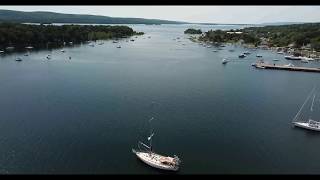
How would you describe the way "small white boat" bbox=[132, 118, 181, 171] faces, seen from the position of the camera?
facing away from the viewer and to the left of the viewer

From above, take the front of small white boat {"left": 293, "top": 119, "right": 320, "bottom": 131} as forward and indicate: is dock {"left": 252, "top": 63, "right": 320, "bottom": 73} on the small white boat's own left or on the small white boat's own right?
on the small white boat's own right

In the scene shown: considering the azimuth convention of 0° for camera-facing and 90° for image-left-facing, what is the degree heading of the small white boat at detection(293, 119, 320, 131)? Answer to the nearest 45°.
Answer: approximately 90°

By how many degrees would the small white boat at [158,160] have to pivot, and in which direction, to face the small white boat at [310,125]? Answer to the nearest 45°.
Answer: approximately 90° to its right

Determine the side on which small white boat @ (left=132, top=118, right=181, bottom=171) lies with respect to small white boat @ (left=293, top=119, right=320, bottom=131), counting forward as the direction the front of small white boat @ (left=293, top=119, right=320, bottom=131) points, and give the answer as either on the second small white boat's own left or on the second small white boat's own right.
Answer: on the second small white boat's own left

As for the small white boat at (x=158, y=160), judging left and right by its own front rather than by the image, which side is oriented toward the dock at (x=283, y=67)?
right
